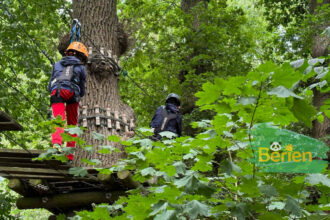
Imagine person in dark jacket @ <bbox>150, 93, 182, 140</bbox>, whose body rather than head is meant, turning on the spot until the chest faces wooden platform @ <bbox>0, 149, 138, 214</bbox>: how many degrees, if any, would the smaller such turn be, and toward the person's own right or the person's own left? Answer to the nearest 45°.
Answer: approximately 180°

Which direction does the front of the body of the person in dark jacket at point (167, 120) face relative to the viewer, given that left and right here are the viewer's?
facing away from the viewer and to the right of the viewer

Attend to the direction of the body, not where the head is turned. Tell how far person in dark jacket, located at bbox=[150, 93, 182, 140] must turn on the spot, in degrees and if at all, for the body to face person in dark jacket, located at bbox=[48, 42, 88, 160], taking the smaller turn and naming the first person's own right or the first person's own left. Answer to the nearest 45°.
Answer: approximately 180°
